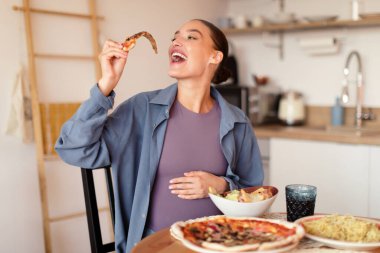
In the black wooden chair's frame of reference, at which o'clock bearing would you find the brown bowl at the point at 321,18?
The brown bowl is roughly at 9 o'clock from the black wooden chair.

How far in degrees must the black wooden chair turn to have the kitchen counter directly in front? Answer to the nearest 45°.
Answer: approximately 90° to its left

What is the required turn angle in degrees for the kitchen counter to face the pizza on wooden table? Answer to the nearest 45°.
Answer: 0° — it already faces it

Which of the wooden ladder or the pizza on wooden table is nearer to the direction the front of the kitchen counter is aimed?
the pizza on wooden table

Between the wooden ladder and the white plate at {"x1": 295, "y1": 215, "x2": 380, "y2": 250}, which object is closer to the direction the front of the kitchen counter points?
the white plate
